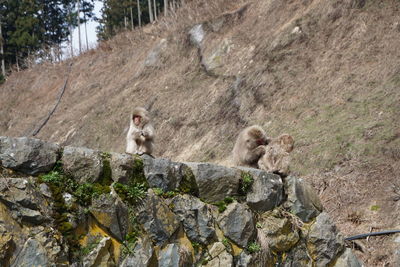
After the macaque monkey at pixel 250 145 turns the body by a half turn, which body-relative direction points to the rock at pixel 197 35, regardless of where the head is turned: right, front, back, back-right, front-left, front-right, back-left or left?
right

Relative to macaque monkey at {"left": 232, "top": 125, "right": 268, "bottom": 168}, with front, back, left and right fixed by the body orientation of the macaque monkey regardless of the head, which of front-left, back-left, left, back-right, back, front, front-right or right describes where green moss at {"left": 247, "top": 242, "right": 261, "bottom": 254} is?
right

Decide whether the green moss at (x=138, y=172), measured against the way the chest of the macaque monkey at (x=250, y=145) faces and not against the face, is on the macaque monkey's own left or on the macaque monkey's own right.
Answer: on the macaque monkey's own right

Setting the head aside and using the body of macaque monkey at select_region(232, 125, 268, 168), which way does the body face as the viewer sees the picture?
to the viewer's right

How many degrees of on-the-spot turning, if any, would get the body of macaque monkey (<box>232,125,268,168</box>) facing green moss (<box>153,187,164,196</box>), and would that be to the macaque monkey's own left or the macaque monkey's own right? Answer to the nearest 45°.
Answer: approximately 135° to the macaque monkey's own right
